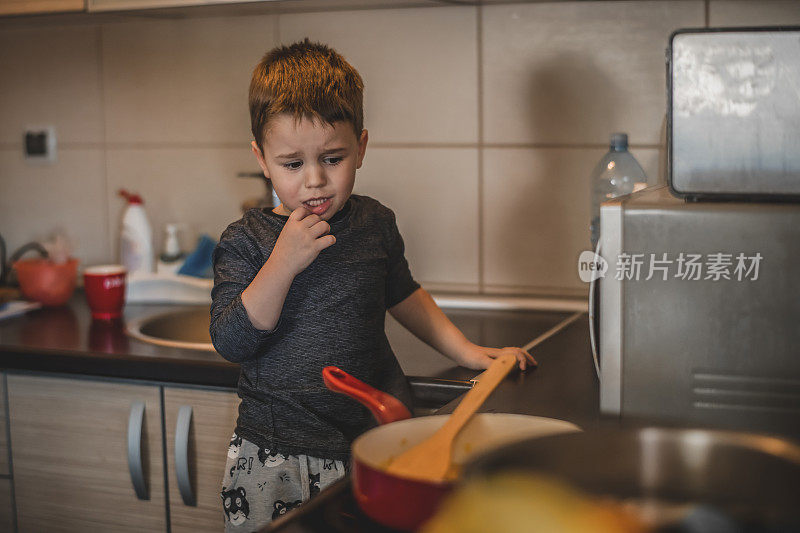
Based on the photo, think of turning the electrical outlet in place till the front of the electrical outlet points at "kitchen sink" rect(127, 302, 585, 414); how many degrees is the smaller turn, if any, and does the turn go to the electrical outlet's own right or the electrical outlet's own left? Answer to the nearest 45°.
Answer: approximately 45° to the electrical outlet's own left

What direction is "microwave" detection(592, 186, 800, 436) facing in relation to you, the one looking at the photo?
facing to the left of the viewer

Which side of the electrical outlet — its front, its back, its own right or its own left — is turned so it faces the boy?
front

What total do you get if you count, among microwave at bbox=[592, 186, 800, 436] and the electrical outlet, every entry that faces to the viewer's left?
1

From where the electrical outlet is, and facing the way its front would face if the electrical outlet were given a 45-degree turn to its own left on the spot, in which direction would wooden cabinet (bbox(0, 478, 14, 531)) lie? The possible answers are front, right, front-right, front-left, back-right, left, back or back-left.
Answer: front-right

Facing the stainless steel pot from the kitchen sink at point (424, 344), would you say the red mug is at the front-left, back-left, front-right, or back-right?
back-right

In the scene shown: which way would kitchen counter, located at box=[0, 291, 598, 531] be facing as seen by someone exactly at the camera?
facing the viewer

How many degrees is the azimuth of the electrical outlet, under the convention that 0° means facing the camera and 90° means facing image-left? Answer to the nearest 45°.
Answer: approximately 0°

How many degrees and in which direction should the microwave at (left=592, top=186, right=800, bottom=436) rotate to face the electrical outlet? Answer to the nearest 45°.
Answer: approximately 45° to its right
